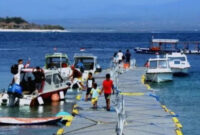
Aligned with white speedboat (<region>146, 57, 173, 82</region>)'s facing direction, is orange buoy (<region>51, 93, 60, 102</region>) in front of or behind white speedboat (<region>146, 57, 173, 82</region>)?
in front

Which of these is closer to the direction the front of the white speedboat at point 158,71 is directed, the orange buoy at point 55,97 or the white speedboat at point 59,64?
the orange buoy

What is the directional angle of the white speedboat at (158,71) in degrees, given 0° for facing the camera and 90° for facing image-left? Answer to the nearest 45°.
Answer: approximately 0°
